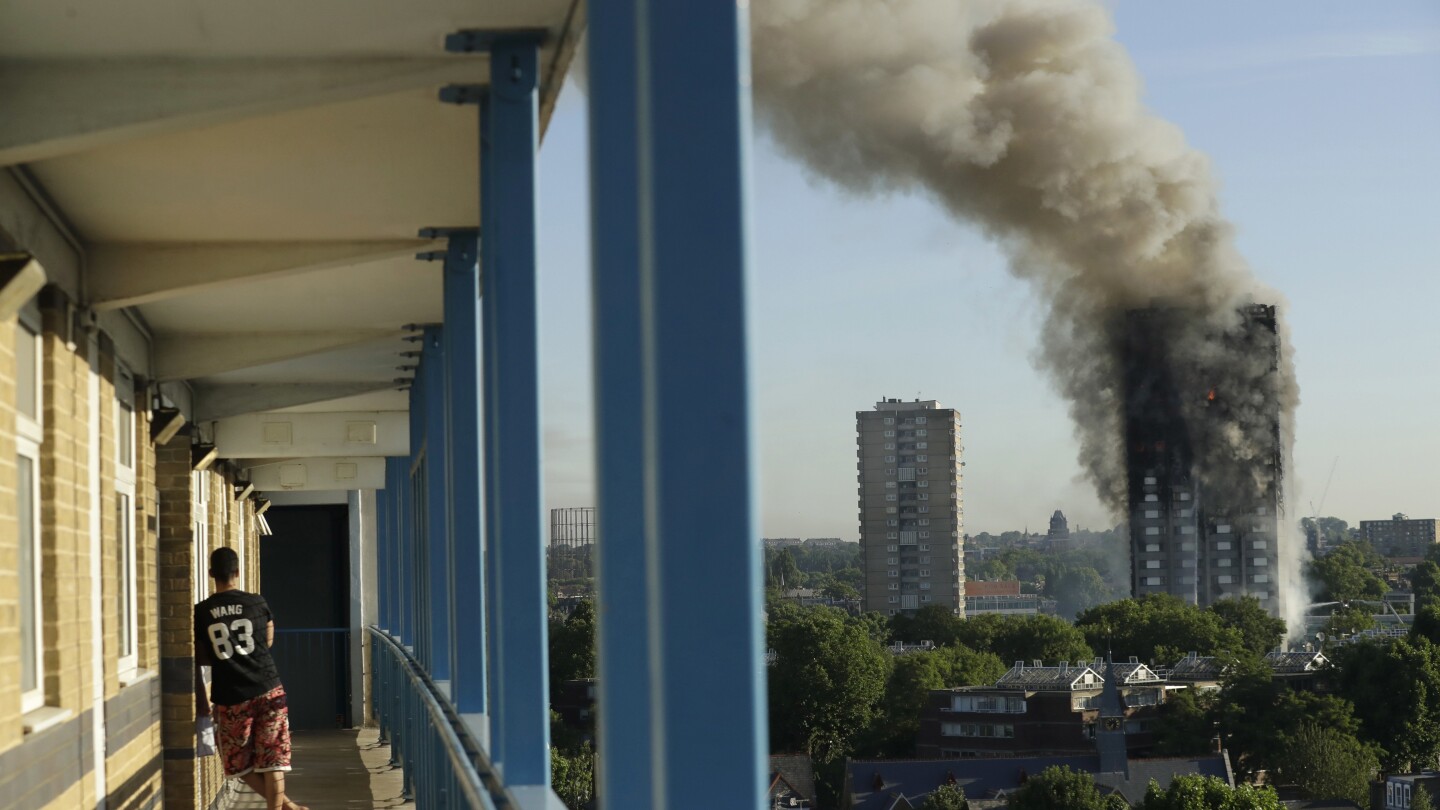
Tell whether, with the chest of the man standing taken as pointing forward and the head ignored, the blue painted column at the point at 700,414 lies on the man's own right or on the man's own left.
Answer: on the man's own right

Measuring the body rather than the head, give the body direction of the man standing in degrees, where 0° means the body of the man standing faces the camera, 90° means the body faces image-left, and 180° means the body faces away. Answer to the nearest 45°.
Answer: approximately 225°

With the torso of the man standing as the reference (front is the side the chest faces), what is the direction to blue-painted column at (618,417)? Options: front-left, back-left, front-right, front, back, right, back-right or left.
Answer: back-right

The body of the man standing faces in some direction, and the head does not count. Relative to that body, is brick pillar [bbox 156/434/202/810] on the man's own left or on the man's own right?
on the man's own left

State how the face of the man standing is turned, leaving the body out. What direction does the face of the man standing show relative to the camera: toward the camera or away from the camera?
away from the camera

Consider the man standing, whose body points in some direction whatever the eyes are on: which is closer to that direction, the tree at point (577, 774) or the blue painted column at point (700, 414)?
the tree
